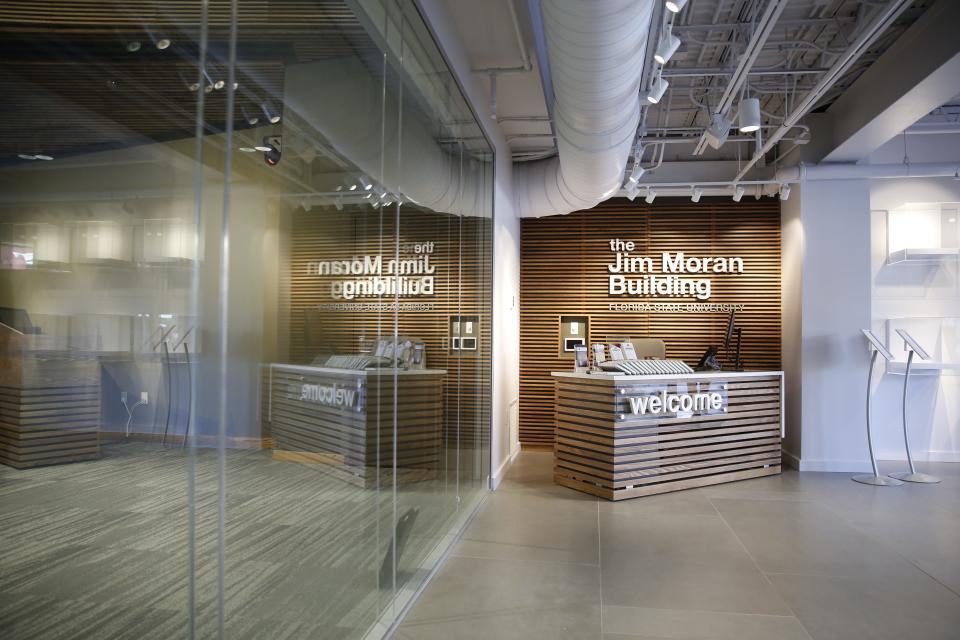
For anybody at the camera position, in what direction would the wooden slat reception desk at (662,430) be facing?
facing the viewer and to the right of the viewer

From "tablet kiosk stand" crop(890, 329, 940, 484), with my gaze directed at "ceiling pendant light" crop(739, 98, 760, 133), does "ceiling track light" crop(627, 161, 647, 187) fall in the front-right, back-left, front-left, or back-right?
front-right

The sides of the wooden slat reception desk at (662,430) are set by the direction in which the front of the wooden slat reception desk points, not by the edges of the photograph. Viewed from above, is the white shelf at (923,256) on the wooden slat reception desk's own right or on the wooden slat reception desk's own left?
on the wooden slat reception desk's own left

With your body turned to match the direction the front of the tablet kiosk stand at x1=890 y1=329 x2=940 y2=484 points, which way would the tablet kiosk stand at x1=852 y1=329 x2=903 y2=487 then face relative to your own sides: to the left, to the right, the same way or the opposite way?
the same way

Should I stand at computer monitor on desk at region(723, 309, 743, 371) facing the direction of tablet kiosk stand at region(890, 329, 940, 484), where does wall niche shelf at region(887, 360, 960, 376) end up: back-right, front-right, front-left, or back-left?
front-left
